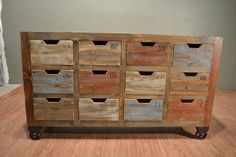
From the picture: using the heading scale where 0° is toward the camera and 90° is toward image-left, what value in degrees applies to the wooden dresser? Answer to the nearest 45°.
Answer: approximately 0°
